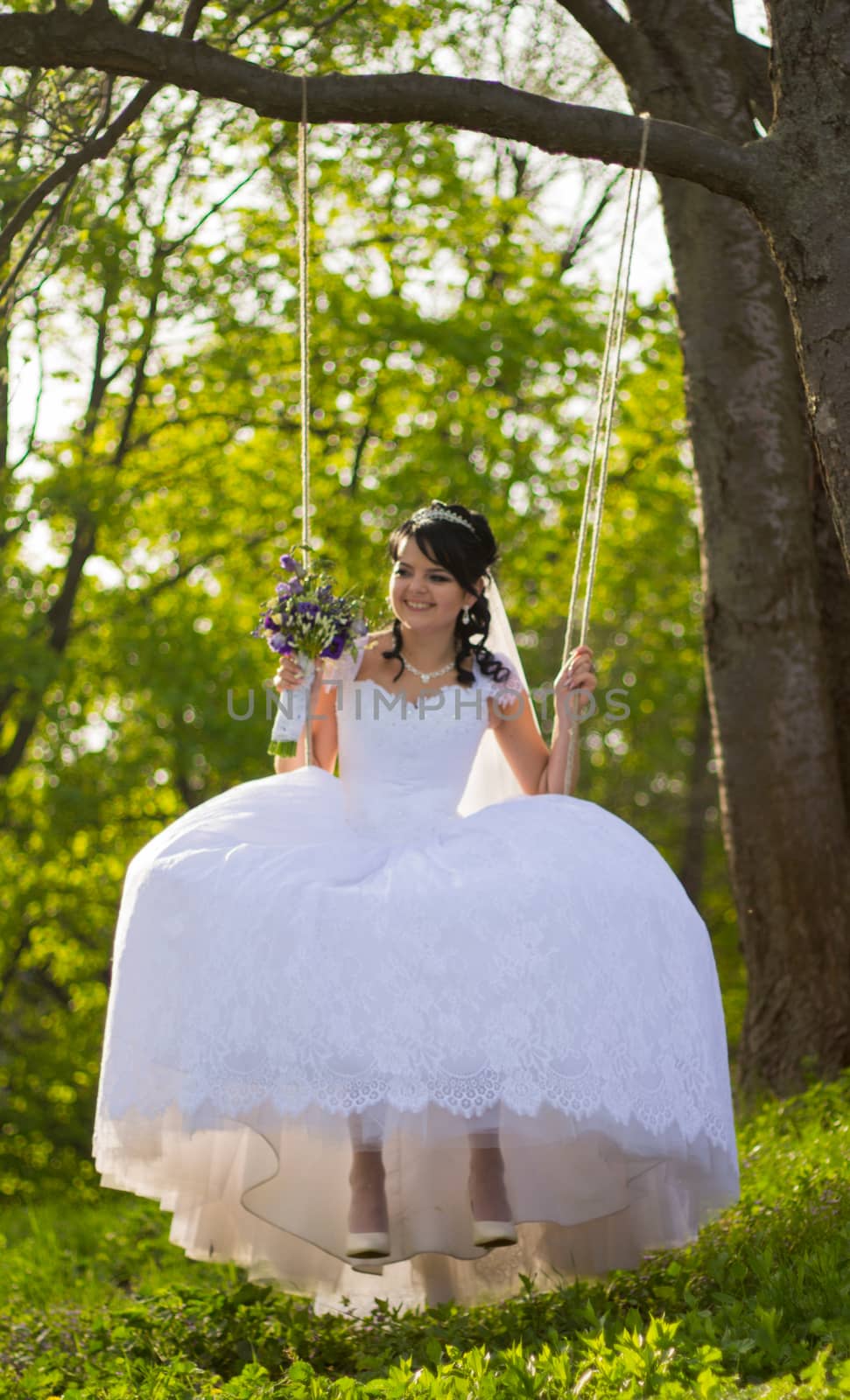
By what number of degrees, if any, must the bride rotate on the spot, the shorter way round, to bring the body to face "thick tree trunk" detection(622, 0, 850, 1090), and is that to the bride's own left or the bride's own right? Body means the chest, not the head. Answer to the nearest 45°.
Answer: approximately 135° to the bride's own left

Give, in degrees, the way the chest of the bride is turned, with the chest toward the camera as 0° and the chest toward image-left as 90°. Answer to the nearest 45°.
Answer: approximately 0°
